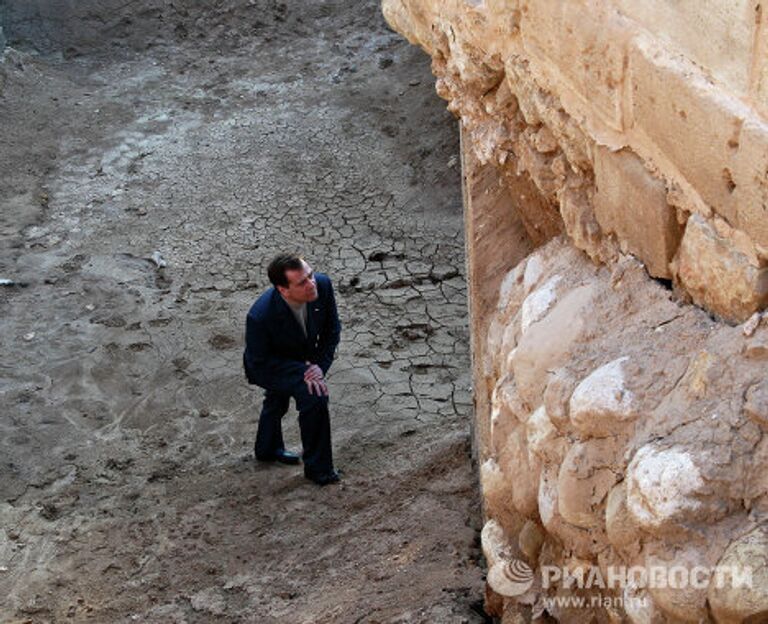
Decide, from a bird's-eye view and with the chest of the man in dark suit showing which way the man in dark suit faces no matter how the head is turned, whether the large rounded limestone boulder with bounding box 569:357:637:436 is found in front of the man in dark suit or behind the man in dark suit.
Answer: in front

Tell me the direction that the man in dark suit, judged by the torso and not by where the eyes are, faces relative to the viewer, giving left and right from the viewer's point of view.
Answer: facing the viewer and to the right of the viewer

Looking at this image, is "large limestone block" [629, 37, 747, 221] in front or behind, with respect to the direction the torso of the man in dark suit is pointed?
in front

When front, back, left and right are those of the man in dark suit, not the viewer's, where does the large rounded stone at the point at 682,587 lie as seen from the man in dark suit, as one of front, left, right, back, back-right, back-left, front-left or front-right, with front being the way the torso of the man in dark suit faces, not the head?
front-right

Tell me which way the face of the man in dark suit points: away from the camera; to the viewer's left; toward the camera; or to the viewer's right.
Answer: to the viewer's right

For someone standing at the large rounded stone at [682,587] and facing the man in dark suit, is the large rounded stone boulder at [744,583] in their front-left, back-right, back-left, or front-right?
back-right
